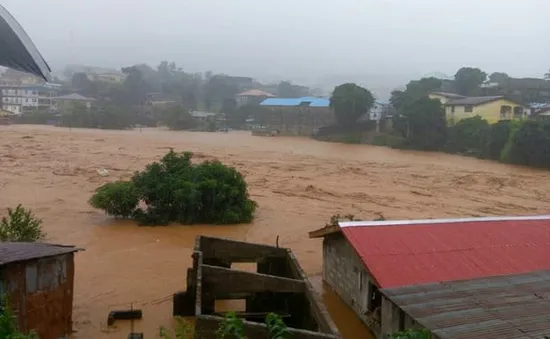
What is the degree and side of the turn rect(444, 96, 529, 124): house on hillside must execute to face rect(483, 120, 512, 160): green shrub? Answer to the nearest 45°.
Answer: approximately 45° to its right

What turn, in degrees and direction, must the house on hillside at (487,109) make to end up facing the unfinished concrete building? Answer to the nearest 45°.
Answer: approximately 45° to its right

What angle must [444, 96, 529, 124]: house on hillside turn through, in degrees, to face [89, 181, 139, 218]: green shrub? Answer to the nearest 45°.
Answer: approximately 45° to its right

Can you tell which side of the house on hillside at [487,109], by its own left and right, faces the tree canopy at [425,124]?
right

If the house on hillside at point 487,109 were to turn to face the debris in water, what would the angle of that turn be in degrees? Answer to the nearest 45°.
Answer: approximately 90° to its right

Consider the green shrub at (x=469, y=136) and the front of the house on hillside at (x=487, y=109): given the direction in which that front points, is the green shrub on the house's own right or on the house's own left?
on the house's own right

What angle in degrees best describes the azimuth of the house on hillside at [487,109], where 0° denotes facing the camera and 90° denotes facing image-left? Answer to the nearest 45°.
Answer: approximately 315°

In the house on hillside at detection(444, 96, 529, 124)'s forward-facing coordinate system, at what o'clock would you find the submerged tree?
The submerged tree is roughly at 2 o'clock from the house on hillside.

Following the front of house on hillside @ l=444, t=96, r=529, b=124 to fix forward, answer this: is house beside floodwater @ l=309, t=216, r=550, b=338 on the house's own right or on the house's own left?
on the house's own right
